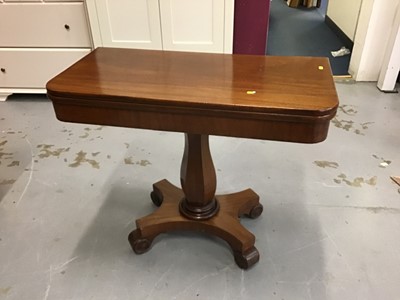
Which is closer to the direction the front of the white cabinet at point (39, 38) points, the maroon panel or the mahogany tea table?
the mahogany tea table

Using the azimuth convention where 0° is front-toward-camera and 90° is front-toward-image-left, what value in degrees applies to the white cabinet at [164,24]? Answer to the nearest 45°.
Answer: approximately 0°

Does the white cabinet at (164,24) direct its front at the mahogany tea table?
yes

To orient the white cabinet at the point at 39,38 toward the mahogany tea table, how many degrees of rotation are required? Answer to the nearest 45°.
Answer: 0° — it already faces it

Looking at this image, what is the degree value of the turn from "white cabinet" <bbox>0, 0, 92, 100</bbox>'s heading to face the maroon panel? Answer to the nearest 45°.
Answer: approximately 90° to its left

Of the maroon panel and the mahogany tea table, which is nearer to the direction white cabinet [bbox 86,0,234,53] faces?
the mahogany tea table

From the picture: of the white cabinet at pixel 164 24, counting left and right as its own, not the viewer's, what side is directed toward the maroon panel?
left

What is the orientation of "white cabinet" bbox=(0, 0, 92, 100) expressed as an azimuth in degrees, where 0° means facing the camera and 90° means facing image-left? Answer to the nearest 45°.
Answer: approximately 0°

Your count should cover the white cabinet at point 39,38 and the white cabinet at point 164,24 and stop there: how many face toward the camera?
2

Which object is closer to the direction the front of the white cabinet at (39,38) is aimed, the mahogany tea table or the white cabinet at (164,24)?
the mahogany tea table
